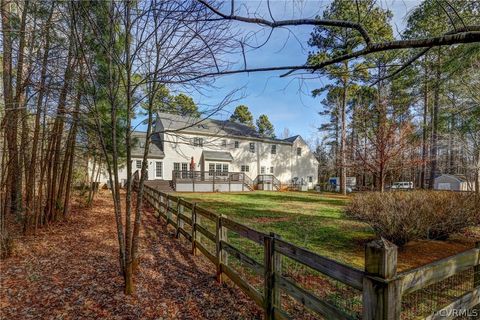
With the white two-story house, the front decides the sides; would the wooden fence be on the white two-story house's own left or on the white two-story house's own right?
on the white two-story house's own left

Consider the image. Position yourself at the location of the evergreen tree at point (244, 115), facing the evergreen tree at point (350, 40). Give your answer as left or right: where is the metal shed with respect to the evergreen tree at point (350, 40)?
left

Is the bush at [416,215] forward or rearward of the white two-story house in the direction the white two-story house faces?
rearward

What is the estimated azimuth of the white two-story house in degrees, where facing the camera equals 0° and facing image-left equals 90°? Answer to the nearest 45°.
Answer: approximately 135°

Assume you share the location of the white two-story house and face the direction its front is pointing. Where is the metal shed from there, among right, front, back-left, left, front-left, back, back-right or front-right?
back-right
